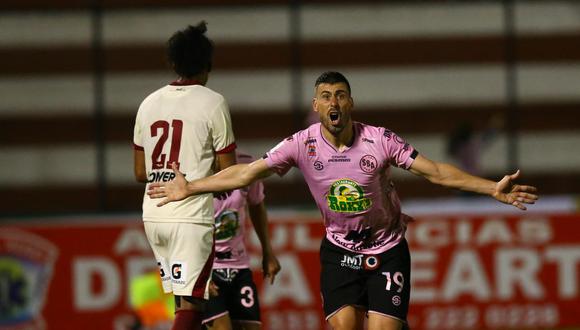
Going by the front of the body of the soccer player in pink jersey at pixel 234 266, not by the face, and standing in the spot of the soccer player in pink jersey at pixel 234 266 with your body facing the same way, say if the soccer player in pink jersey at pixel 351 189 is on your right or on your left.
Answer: on your left

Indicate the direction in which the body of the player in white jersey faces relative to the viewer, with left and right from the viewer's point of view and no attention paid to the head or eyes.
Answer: facing away from the viewer and to the right of the viewer

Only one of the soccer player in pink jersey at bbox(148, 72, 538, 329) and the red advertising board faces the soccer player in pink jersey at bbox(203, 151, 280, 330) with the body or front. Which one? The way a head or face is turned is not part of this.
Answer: the red advertising board

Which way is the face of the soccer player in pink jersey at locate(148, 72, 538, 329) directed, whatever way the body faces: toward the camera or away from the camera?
toward the camera

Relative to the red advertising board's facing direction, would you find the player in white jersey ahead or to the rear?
ahead

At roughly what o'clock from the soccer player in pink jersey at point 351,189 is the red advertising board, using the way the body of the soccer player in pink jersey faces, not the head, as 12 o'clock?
The red advertising board is roughly at 6 o'clock from the soccer player in pink jersey.

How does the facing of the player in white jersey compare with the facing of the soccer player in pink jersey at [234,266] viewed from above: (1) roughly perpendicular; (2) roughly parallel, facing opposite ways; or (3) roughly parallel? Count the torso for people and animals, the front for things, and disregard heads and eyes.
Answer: roughly parallel, facing opposite ways

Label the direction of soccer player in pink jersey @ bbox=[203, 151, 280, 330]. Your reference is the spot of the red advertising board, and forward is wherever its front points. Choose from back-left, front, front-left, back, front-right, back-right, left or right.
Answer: front

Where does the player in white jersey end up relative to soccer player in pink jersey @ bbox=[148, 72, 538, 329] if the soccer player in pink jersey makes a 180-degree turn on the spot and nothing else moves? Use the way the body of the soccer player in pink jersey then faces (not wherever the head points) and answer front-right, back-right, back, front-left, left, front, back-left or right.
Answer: left

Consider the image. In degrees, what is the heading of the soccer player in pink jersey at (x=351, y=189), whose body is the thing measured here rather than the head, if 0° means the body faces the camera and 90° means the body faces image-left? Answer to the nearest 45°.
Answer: approximately 0°

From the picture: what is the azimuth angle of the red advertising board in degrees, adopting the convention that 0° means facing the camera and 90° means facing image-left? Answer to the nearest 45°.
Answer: approximately 0°

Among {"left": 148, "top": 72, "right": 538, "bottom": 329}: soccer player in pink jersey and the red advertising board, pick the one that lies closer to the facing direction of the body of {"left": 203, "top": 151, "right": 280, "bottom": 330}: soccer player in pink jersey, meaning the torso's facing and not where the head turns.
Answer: the soccer player in pink jersey

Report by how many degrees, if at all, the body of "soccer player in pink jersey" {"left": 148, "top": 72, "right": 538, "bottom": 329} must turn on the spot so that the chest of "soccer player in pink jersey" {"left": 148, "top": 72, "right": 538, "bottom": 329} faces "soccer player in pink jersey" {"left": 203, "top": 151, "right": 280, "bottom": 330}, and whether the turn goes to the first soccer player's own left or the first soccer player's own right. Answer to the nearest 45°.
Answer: approximately 135° to the first soccer player's own right
